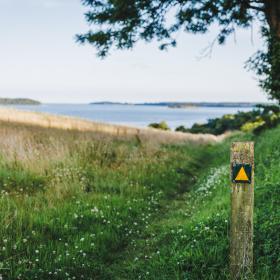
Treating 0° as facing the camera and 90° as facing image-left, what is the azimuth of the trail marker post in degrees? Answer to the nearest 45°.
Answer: approximately 0°
